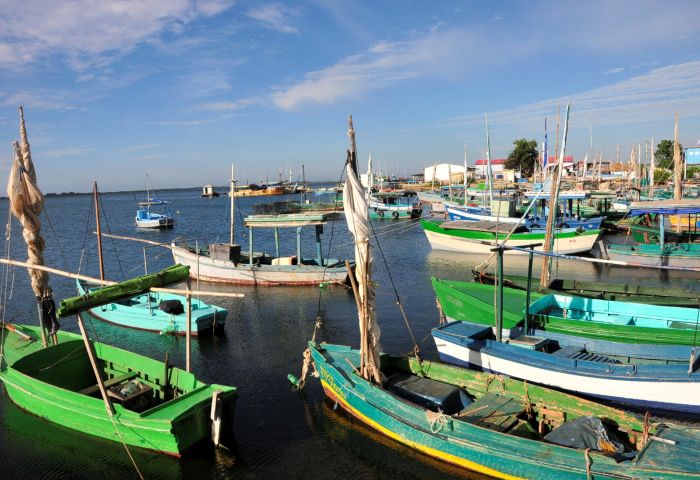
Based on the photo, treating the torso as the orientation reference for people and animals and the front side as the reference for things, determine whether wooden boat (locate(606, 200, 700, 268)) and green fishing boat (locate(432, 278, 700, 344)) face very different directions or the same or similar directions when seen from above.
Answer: same or similar directions

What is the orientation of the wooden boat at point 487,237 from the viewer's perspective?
to the viewer's left

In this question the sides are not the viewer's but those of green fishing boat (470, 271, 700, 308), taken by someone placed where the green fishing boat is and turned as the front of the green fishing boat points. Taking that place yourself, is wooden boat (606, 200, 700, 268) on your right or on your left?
on your right

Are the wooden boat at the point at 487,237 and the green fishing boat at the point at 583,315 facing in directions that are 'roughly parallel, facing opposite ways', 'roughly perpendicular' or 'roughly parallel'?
roughly parallel

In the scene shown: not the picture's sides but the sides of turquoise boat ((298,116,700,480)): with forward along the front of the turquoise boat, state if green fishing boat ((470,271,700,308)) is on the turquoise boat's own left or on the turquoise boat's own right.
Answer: on the turquoise boat's own right

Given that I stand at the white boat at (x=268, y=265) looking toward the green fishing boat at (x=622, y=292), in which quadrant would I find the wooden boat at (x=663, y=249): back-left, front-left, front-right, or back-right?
front-left

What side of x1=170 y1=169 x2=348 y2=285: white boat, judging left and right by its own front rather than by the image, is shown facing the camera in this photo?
left

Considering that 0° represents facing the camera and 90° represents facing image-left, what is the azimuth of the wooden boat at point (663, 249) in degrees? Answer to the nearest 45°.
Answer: approximately 90°

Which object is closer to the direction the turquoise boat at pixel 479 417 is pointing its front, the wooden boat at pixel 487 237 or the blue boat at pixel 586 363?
the wooden boat

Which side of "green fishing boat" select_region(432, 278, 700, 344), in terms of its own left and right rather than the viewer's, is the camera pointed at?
left

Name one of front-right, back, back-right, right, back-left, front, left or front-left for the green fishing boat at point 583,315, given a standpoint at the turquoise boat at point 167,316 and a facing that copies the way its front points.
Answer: back

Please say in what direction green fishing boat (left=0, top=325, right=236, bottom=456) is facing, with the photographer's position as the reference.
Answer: facing away from the viewer and to the left of the viewer

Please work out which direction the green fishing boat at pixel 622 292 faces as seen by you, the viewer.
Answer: facing to the left of the viewer

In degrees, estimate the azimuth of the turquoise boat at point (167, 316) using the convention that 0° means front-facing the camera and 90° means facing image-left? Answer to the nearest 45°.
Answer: approximately 135°

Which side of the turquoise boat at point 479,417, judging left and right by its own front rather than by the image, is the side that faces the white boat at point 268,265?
front
